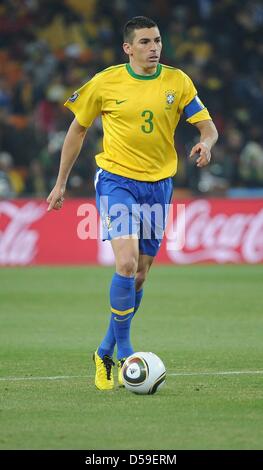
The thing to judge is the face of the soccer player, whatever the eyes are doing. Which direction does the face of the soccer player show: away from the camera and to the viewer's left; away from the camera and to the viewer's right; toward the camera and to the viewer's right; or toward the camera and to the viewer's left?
toward the camera and to the viewer's right

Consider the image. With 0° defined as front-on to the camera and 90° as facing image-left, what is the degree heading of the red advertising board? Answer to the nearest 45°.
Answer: approximately 0°

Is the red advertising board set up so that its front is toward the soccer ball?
yes

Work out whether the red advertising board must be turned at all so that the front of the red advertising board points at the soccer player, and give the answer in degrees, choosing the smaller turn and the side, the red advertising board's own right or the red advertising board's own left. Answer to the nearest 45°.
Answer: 0° — it already faces them
